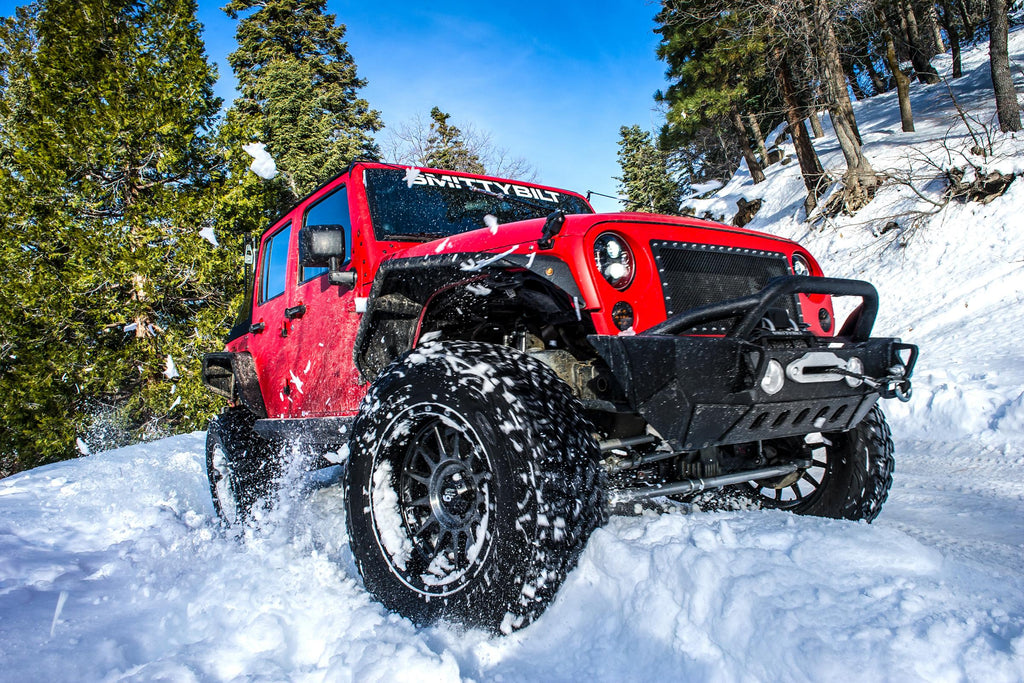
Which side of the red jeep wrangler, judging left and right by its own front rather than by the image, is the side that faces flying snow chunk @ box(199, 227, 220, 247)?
back

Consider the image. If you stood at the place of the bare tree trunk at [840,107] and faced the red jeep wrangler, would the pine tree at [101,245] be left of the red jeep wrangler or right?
right

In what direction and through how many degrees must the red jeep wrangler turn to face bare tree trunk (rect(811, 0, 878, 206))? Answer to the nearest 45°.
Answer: approximately 90° to its left

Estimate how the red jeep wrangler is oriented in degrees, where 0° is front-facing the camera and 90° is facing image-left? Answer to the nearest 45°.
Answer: approximately 315°

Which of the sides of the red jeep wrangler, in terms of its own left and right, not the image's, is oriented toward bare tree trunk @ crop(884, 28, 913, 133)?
left

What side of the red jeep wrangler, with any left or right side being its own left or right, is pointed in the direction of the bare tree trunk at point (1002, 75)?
left

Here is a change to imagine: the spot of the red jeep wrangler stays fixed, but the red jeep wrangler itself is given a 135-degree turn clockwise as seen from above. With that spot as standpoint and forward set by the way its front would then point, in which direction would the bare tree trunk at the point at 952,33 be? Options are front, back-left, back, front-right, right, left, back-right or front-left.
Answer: back-right

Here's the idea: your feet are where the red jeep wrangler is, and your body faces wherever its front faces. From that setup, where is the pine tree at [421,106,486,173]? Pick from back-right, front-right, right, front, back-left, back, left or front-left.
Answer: back-left

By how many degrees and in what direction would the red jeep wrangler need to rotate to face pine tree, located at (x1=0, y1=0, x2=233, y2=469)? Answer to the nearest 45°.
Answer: approximately 180°

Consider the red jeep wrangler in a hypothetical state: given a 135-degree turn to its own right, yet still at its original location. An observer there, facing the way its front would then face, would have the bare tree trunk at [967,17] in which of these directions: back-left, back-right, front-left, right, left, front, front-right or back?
back-right

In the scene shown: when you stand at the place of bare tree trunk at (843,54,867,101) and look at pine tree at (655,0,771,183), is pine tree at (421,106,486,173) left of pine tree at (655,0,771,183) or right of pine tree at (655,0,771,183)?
right

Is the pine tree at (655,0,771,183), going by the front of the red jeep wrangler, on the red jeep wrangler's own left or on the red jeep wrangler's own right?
on the red jeep wrangler's own left

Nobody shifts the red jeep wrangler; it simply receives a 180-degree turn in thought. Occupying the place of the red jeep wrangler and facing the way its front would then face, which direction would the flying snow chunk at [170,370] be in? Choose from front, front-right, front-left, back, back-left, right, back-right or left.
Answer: front
